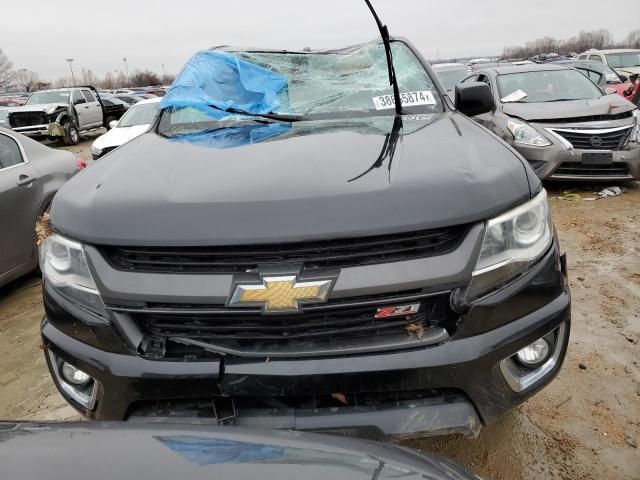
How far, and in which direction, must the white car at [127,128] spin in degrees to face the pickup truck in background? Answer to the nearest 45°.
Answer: approximately 135° to its right

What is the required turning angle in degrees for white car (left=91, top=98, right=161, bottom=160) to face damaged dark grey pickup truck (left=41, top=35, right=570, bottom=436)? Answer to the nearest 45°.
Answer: approximately 45° to its left

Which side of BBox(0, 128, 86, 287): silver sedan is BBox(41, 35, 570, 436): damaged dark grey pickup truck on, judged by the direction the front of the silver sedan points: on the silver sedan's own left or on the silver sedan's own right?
on the silver sedan's own left

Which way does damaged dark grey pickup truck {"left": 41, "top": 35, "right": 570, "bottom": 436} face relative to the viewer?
toward the camera

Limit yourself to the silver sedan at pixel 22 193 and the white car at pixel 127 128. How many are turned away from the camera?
0

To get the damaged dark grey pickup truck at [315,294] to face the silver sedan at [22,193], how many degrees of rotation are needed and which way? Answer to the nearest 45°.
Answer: approximately 135° to its right

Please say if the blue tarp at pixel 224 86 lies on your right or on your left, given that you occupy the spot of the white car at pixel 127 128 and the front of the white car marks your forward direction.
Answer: on your left

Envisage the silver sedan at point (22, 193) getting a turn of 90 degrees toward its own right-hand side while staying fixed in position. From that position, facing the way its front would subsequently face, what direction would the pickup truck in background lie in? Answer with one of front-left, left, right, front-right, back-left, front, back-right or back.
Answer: front-right

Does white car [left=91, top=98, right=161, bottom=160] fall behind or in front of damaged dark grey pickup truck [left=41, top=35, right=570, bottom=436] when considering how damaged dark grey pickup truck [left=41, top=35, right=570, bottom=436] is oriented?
behind

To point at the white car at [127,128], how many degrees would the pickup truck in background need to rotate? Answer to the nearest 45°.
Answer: approximately 45° to its left

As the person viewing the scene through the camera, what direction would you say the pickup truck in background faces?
facing the viewer and to the left of the viewer
